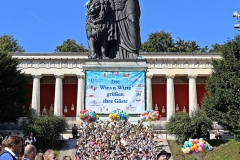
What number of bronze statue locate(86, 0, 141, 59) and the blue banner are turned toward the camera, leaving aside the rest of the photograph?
2

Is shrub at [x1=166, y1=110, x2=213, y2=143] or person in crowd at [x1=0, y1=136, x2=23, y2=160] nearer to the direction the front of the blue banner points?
the person in crowd

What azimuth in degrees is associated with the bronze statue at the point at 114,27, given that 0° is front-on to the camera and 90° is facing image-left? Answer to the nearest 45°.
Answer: approximately 0°

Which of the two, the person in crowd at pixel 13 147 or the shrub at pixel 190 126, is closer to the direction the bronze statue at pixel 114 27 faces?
the person in crowd

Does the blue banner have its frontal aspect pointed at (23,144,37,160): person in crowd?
yes
